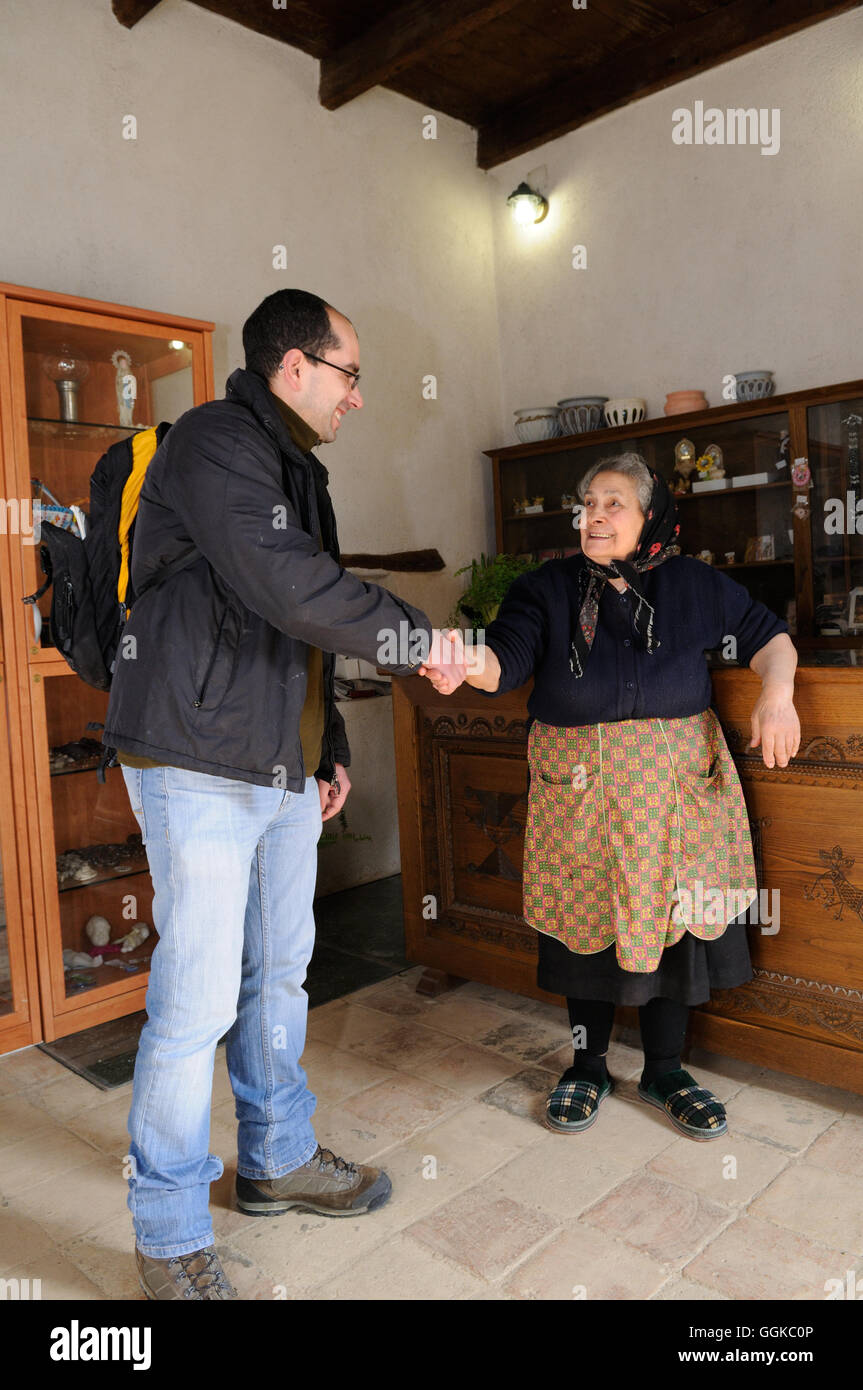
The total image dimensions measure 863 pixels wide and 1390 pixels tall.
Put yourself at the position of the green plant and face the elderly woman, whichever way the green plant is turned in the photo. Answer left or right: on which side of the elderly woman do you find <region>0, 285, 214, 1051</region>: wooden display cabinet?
right

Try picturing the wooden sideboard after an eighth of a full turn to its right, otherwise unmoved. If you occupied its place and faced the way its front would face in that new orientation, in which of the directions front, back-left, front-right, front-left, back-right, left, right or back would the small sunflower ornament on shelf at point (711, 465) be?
right

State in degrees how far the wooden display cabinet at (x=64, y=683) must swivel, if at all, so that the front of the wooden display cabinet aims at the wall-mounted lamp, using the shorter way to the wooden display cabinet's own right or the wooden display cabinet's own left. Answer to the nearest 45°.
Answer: approximately 90° to the wooden display cabinet's own left

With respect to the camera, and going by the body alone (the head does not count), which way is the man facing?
to the viewer's right

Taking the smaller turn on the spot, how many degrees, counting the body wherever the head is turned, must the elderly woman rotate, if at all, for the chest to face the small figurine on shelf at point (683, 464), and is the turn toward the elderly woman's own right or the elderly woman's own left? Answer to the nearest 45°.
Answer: approximately 180°

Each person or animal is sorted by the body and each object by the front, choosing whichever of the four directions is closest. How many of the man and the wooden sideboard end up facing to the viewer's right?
1

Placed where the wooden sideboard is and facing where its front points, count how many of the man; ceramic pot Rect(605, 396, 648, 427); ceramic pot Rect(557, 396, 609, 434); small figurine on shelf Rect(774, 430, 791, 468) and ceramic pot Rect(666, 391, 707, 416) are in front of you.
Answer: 1

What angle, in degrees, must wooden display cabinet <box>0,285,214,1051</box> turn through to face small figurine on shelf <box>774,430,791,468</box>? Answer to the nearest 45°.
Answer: approximately 45° to its left

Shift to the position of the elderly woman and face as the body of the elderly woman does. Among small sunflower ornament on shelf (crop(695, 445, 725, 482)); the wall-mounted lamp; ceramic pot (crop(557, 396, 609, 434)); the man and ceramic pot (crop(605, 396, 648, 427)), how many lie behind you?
4

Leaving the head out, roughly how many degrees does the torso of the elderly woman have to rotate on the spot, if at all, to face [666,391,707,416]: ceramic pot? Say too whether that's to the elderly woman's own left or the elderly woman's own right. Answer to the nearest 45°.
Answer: approximately 180°

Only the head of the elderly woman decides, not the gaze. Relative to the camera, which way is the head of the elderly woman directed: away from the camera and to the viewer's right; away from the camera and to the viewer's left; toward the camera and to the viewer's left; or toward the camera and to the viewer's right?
toward the camera and to the viewer's left

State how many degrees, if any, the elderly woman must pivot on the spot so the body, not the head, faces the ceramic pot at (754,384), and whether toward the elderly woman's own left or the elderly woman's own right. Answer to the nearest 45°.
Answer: approximately 180°

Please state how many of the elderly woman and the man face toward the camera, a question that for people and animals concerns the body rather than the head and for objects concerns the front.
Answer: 1

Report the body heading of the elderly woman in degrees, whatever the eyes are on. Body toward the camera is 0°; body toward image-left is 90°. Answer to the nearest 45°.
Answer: approximately 0°
